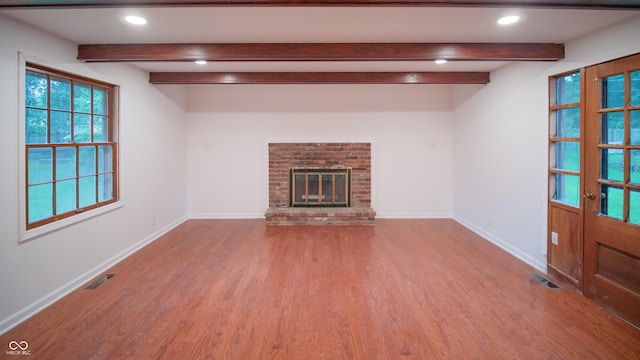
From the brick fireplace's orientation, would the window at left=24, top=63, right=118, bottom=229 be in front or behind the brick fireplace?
in front

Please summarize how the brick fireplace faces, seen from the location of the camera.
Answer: facing the viewer

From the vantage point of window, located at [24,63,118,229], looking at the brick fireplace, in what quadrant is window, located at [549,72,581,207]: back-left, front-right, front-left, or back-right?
front-right

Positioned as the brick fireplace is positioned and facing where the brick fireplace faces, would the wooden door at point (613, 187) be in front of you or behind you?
in front
